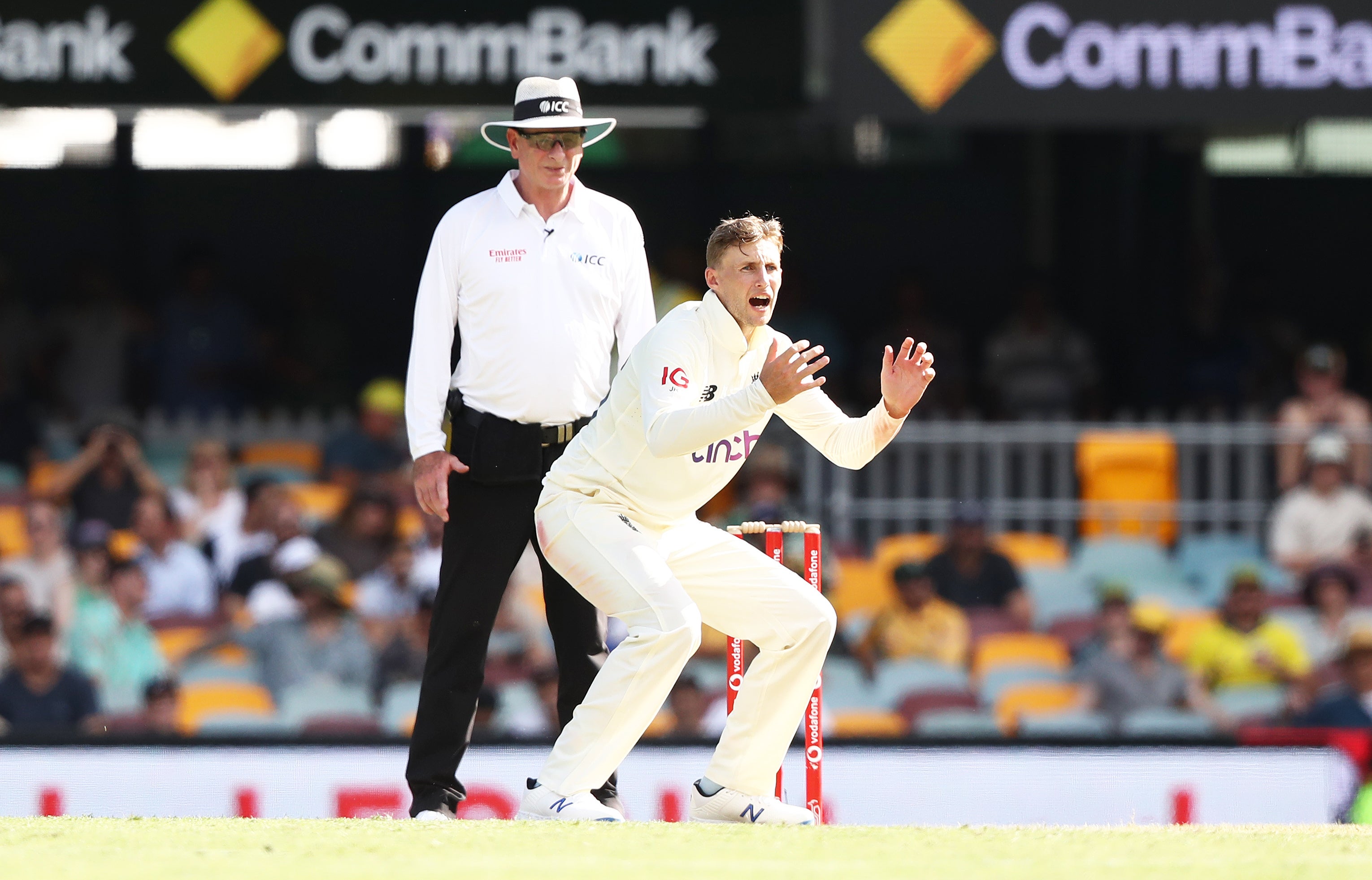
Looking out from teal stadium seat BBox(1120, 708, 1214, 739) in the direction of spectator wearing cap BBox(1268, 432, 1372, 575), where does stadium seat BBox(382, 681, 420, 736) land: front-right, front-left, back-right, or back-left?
back-left

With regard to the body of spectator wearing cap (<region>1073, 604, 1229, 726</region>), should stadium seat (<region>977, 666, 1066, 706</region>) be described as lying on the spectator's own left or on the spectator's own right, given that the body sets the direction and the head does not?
on the spectator's own right

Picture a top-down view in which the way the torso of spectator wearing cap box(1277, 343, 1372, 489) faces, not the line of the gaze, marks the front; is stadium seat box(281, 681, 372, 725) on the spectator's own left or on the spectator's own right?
on the spectator's own right

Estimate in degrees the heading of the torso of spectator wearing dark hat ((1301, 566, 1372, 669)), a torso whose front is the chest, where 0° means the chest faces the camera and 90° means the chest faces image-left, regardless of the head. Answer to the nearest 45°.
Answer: approximately 0°

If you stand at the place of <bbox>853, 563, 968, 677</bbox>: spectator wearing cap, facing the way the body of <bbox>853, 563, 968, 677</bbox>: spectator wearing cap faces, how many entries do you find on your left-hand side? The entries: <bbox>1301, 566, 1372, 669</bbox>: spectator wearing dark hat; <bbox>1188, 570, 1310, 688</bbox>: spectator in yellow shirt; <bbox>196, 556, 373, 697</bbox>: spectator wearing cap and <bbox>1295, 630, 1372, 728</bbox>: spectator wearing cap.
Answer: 3

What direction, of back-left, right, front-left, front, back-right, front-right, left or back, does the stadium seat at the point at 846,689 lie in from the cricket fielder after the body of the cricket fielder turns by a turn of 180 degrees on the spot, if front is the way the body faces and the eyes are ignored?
front-right

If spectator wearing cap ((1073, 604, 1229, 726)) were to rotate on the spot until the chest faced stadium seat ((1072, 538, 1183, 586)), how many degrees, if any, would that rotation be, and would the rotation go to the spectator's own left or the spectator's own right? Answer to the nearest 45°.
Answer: approximately 180°
